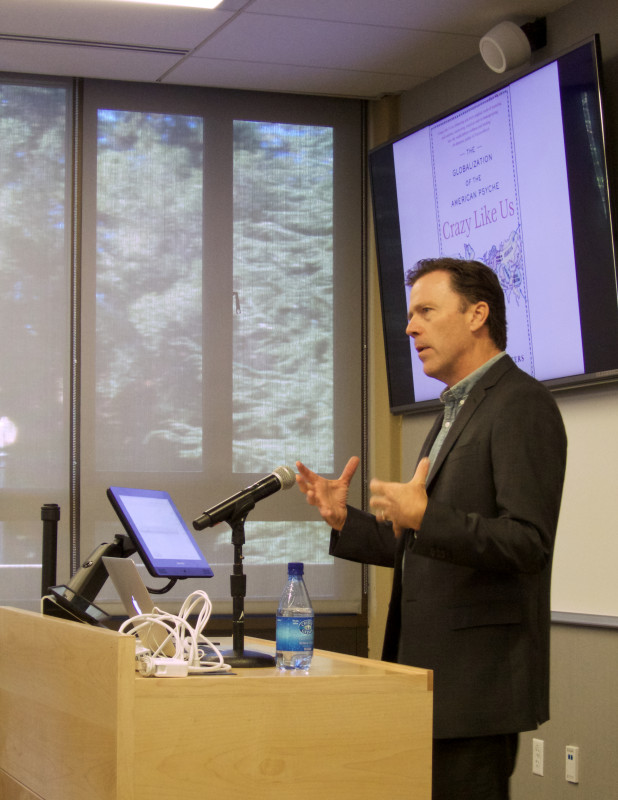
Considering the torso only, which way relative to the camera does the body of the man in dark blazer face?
to the viewer's left

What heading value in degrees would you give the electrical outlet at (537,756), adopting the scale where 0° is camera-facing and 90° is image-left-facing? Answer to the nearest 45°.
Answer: approximately 45°

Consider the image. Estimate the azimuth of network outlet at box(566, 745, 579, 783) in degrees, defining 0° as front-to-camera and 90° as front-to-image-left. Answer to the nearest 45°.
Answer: approximately 45°

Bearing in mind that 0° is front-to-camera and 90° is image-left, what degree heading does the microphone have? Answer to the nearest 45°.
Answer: approximately 270°

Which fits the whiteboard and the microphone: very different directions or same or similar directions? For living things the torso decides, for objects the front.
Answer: very different directions

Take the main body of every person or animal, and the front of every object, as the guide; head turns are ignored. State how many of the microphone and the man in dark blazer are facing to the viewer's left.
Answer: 1

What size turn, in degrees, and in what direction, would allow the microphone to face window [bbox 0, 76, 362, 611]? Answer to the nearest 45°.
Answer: approximately 90° to its left
